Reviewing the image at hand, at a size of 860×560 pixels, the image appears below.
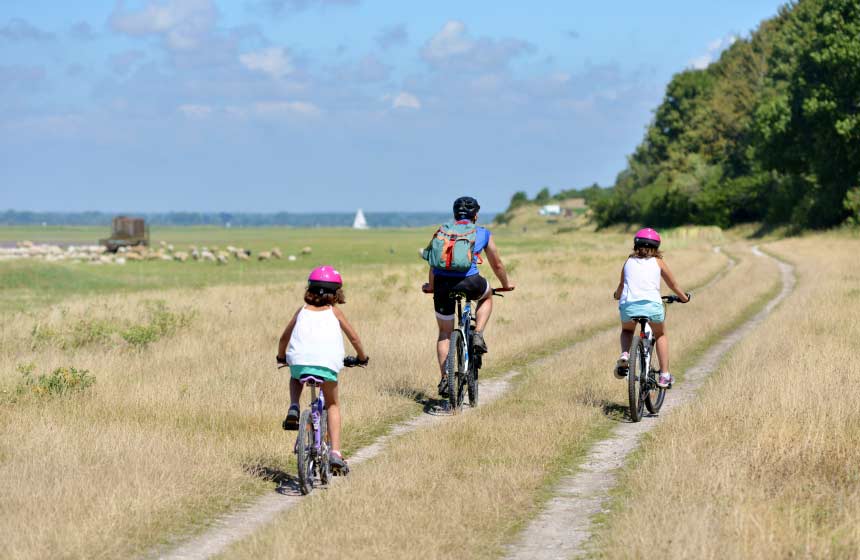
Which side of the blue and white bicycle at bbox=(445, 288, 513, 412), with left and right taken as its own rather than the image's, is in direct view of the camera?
back

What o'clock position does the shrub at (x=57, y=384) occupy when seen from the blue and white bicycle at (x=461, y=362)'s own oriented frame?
The shrub is roughly at 9 o'clock from the blue and white bicycle.

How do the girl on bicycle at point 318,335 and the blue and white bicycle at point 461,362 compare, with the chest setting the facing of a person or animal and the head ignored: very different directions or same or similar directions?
same or similar directions

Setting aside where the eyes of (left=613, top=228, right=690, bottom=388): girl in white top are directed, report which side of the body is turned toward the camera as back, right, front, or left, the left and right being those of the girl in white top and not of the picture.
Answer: back

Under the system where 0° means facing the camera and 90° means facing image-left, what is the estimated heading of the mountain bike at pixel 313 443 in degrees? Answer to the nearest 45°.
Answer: approximately 180°

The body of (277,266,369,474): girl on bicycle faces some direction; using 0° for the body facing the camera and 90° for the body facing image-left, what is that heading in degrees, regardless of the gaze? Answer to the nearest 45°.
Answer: approximately 180°

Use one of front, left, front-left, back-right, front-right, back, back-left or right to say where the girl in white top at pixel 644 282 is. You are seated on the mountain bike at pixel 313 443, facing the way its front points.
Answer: front-right

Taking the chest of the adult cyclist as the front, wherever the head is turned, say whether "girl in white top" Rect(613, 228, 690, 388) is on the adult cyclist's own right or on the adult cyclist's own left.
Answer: on the adult cyclist's own right

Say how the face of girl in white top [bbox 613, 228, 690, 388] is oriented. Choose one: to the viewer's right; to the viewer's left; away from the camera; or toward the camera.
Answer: away from the camera

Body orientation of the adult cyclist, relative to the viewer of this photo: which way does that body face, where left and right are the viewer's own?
facing away from the viewer

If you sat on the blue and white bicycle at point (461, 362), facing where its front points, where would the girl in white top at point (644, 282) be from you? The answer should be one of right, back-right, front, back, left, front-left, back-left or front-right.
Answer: right

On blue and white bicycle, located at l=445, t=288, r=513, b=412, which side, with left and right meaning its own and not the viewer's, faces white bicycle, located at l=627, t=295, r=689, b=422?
right
